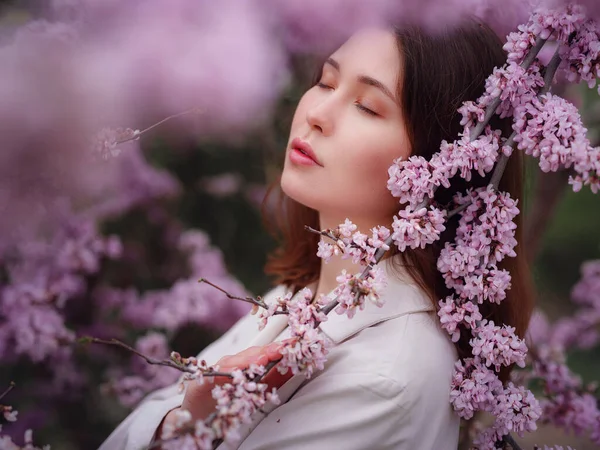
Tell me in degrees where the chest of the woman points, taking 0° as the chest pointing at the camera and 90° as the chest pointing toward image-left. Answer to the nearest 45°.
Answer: approximately 45°
